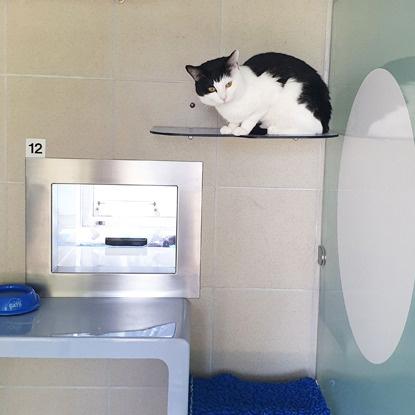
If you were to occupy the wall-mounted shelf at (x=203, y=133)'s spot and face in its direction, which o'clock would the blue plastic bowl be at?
The blue plastic bowl is roughly at 3 o'clock from the wall-mounted shelf.

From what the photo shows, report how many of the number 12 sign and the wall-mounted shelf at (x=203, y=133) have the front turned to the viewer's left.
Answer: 0

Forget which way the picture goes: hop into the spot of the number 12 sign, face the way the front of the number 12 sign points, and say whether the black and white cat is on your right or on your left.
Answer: on your left

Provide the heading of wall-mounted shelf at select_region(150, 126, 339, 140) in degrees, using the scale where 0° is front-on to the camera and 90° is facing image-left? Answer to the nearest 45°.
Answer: approximately 0°

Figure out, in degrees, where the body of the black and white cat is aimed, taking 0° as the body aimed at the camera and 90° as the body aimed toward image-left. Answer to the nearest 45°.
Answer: approximately 90°

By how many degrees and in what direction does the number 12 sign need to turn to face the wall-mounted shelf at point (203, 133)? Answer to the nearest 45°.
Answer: approximately 45° to its left

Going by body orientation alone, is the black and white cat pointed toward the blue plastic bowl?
yes
